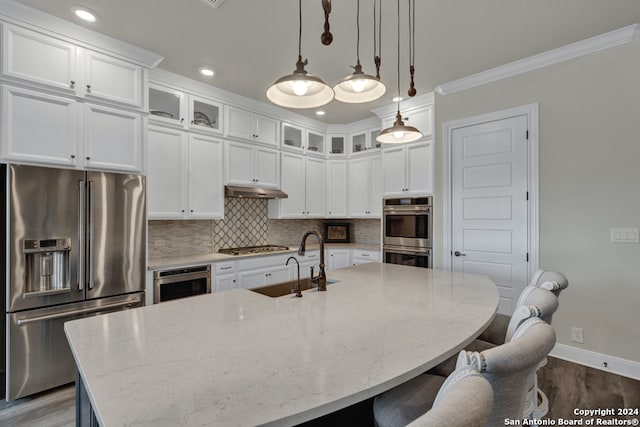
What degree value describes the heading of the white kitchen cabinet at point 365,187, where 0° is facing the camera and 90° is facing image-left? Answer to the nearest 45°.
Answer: approximately 45°

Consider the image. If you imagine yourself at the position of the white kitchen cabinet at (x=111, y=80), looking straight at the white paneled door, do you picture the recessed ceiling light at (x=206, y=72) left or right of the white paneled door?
left

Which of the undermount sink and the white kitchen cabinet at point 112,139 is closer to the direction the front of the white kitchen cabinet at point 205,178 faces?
the undermount sink

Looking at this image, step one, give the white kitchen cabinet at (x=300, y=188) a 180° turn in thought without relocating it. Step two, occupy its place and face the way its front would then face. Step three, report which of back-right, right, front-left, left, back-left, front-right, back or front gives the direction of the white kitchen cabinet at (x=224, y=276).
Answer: left

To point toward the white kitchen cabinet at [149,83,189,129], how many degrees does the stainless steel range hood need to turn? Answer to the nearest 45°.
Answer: approximately 90° to its right

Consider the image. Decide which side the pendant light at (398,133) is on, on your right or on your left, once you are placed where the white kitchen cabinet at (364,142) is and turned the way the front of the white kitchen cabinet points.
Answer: on your left

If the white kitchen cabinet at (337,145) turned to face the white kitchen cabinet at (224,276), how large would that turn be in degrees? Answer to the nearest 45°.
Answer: approximately 45° to its right

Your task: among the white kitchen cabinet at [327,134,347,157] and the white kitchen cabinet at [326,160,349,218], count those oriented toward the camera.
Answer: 2
